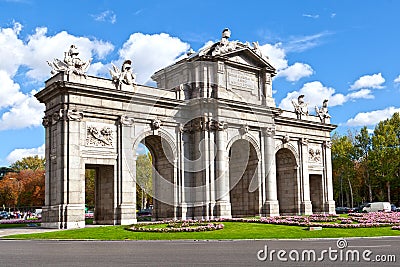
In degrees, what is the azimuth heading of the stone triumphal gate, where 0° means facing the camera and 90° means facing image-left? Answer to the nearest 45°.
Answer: approximately 315°
